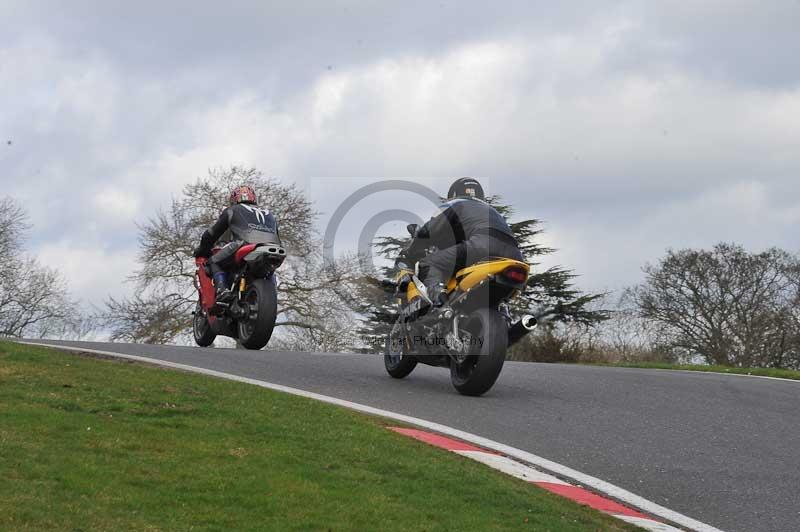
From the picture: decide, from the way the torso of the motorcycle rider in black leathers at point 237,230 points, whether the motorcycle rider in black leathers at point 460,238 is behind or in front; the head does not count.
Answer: behind

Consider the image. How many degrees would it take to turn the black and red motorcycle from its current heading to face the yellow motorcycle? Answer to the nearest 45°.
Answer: approximately 180°

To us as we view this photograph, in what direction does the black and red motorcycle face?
facing away from the viewer and to the left of the viewer

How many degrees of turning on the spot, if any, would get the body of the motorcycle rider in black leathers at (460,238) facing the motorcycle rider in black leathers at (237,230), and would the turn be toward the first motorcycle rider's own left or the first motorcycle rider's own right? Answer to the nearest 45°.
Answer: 0° — they already face them

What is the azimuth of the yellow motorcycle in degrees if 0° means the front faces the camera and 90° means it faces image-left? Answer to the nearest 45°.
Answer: approximately 135°

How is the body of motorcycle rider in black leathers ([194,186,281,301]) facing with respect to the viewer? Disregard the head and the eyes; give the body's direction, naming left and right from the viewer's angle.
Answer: facing away from the viewer and to the left of the viewer

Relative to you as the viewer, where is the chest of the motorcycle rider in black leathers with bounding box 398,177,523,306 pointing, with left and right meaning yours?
facing away from the viewer and to the left of the viewer

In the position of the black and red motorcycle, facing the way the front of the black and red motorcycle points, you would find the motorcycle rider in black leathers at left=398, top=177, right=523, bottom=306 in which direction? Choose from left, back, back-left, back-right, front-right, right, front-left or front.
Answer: back

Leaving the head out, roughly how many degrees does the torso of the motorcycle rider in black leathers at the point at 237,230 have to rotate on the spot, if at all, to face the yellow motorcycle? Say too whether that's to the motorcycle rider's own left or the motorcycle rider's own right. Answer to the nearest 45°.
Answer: approximately 180°
